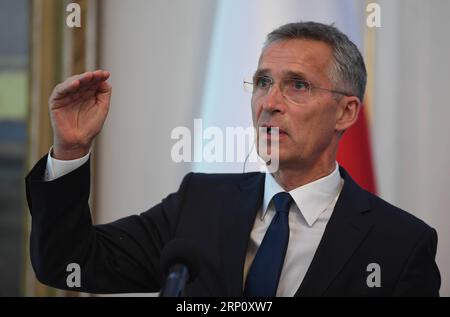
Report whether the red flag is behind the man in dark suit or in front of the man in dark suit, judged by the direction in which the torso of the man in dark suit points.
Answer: behind

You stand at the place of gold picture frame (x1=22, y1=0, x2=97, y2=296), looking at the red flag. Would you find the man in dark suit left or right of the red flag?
right

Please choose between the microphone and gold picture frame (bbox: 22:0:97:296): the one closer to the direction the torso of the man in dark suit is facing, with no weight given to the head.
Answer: the microphone

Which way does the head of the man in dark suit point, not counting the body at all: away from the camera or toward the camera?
toward the camera

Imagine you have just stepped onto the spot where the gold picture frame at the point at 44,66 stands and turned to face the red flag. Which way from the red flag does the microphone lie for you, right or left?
right

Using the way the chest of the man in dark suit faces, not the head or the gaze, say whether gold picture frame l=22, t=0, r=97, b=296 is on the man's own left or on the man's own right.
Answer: on the man's own right

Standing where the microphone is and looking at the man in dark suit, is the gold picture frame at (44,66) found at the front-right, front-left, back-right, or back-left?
front-left

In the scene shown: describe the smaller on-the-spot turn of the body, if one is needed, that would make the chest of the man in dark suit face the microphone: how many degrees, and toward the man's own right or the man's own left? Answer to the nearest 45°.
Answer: approximately 45° to the man's own left

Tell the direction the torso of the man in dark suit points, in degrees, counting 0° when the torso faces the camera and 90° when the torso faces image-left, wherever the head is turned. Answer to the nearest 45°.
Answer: approximately 45°
